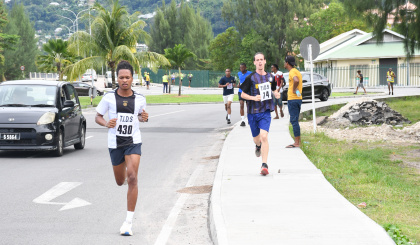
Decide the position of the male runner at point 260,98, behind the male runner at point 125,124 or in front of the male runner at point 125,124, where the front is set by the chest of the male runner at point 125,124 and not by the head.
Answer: behind

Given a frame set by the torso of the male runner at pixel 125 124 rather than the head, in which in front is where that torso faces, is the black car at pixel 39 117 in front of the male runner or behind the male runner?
behind

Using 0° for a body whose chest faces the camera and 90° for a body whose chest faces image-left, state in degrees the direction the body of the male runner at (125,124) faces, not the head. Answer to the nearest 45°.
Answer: approximately 0°

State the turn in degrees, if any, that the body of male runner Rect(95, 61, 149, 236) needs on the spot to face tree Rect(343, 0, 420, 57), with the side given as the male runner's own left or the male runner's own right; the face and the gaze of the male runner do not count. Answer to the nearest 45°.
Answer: approximately 135° to the male runner's own left

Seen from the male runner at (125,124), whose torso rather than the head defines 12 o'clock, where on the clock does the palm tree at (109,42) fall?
The palm tree is roughly at 6 o'clock from the male runner.

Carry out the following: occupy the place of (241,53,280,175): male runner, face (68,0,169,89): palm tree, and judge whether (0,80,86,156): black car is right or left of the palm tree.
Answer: left

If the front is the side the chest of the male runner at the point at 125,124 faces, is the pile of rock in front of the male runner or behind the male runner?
behind
